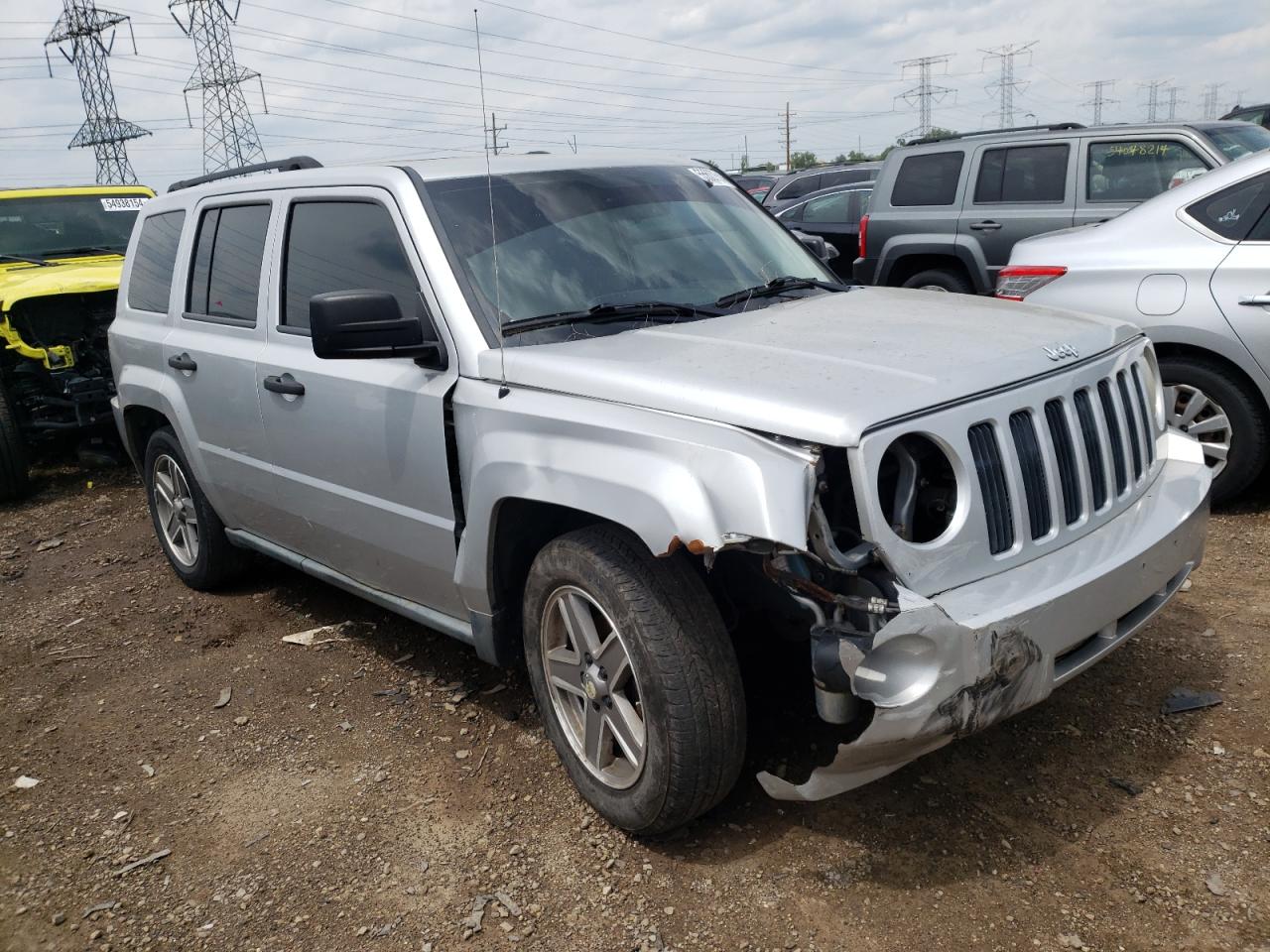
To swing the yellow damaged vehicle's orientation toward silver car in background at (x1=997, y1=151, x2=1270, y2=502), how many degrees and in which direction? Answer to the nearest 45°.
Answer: approximately 45° to its left

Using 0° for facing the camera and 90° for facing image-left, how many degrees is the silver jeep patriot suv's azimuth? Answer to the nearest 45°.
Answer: approximately 315°

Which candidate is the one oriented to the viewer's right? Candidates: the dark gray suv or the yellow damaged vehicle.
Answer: the dark gray suv

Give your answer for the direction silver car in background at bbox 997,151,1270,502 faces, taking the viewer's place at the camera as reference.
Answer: facing to the right of the viewer

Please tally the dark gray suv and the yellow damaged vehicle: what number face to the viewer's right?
1

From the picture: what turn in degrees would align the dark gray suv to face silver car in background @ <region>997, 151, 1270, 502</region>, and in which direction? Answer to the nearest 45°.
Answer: approximately 90° to its right

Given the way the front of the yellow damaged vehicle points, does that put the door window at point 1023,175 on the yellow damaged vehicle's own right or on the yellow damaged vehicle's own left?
on the yellow damaged vehicle's own left

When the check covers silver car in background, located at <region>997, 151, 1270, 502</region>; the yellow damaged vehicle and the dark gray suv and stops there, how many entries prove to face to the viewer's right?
2

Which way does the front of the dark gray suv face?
to the viewer's right

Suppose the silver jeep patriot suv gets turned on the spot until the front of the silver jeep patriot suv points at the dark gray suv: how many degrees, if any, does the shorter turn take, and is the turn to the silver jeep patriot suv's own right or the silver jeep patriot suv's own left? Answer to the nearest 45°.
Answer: approximately 90° to the silver jeep patriot suv's own left

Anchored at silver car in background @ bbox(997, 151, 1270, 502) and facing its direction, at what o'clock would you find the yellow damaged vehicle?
The yellow damaged vehicle is roughly at 6 o'clock from the silver car in background.

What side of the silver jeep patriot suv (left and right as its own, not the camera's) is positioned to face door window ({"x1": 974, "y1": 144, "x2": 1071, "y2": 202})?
left

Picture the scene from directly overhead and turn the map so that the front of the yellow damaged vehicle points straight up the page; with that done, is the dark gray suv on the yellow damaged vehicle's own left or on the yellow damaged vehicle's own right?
on the yellow damaged vehicle's own left

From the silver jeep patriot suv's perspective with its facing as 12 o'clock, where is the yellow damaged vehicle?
The yellow damaged vehicle is roughly at 6 o'clock from the silver jeep patriot suv.
